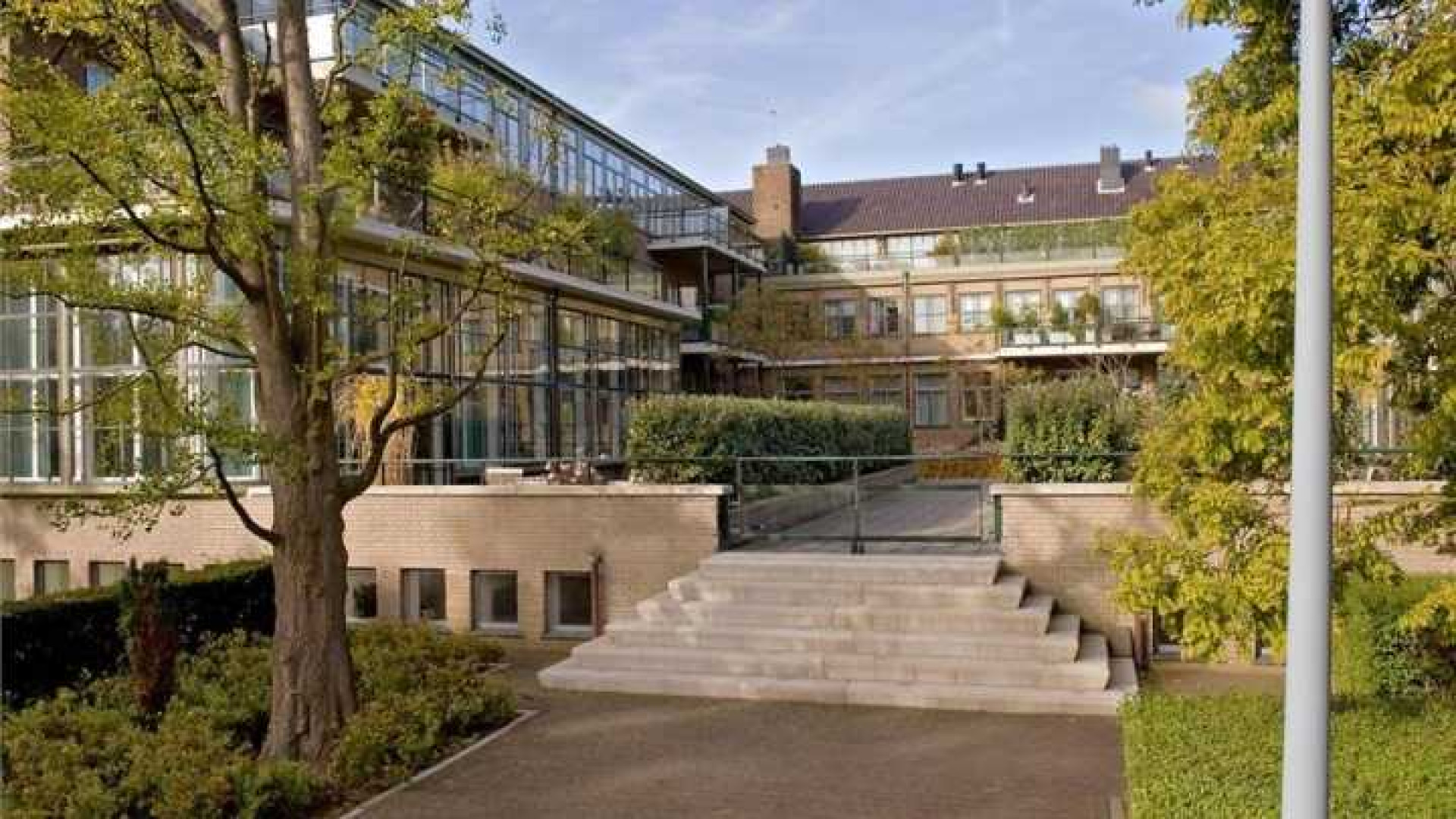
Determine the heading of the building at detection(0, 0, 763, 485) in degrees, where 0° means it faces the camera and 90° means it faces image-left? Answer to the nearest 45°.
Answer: approximately 315°

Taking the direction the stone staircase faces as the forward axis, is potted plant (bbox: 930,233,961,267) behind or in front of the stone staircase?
behind

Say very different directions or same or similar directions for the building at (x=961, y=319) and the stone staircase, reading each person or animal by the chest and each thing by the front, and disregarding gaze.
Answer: same or similar directions

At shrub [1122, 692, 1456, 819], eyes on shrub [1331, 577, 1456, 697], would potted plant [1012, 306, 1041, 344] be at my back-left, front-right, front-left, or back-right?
front-left

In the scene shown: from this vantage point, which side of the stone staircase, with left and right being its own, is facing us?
front

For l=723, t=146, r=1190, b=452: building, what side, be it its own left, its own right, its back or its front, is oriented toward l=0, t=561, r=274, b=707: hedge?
front

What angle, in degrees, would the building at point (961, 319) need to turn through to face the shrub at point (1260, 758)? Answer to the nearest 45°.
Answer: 0° — it already faces it

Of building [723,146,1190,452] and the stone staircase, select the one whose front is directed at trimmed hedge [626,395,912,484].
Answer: the building

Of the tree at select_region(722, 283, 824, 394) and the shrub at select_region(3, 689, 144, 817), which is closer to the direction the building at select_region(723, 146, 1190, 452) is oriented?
the shrub

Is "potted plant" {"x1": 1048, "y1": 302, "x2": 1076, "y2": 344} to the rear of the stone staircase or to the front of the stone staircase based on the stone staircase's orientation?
to the rear

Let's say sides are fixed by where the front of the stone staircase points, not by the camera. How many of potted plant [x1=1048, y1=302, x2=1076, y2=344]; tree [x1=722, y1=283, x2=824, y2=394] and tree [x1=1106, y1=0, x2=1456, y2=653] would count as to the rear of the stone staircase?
2

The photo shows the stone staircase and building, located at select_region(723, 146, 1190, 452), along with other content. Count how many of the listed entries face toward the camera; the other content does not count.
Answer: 2

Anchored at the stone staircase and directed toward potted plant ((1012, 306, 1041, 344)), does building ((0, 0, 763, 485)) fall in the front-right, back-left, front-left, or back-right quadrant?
front-left

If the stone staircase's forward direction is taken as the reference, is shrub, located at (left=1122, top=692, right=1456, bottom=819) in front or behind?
in front

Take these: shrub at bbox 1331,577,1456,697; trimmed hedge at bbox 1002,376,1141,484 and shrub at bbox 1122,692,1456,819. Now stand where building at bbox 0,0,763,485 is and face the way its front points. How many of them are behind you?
0

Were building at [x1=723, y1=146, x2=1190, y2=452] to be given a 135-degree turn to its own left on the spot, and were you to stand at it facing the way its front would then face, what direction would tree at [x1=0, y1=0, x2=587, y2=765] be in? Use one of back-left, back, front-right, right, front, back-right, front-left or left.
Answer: back-right

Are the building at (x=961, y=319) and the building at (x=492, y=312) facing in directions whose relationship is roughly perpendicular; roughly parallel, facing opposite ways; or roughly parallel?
roughly perpendicular

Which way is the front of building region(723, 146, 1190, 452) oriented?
toward the camera
